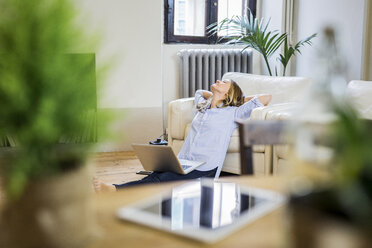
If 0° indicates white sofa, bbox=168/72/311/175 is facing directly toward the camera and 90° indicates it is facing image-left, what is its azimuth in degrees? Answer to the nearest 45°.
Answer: approximately 45°

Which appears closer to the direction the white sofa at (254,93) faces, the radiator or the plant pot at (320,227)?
the plant pot

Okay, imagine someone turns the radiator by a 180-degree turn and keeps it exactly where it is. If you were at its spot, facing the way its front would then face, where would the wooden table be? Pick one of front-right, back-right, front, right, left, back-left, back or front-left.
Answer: back

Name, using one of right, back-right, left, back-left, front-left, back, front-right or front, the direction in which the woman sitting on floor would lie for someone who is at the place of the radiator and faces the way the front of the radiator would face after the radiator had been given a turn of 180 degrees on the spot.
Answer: back

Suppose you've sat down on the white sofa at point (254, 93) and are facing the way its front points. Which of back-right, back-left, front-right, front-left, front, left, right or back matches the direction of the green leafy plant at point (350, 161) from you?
front-left

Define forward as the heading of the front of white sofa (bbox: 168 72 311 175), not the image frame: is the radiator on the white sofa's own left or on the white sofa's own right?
on the white sofa's own right

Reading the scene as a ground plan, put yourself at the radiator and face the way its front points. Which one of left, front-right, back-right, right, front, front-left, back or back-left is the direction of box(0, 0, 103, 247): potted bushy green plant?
front

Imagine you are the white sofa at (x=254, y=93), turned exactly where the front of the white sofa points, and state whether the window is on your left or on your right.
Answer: on your right

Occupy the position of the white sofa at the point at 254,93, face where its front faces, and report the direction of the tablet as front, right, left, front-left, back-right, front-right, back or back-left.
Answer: front-left

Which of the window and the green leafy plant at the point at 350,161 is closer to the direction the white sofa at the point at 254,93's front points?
the green leafy plant

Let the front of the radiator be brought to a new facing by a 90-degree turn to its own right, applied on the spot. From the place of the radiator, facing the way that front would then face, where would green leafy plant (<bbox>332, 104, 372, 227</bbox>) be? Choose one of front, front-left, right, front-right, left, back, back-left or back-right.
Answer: left

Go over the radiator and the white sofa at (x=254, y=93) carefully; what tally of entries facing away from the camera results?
0

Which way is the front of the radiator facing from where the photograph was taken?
facing the viewer

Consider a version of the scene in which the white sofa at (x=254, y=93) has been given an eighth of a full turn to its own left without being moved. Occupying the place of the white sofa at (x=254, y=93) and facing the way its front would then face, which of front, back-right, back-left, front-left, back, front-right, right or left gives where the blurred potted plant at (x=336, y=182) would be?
front

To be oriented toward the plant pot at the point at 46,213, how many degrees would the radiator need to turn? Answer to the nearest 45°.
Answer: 0° — it already faces it
